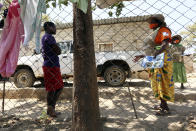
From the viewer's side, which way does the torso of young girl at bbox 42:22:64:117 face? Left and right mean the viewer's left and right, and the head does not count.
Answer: facing to the right of the viewer

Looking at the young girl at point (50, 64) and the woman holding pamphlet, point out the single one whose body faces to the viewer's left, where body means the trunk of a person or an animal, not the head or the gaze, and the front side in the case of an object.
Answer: the woman holding pamphlet

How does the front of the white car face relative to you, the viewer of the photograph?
facing to the left of the viewer

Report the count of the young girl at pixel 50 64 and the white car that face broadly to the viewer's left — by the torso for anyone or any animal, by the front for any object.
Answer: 1

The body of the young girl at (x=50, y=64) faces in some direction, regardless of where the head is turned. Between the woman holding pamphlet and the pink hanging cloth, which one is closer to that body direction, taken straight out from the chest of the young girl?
the woman holding pamphlet

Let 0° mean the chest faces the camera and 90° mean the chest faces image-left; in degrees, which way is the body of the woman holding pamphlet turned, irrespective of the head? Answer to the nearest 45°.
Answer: approximately 90°

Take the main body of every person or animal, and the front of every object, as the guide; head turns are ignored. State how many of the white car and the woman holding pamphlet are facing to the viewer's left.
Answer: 2

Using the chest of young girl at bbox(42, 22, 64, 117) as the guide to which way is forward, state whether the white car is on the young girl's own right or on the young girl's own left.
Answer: on the young girl's own left
